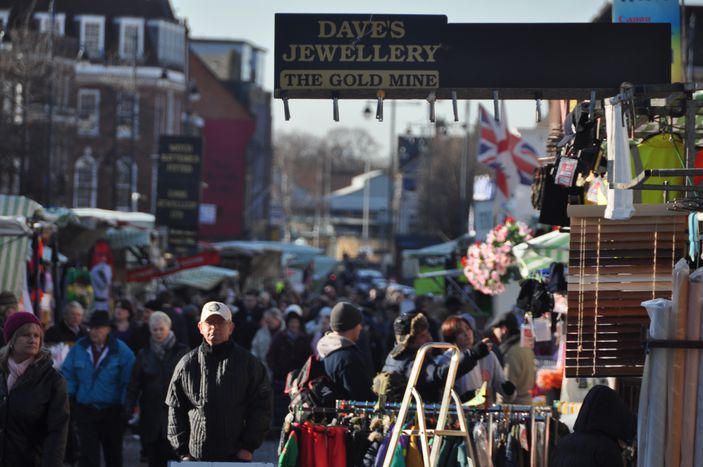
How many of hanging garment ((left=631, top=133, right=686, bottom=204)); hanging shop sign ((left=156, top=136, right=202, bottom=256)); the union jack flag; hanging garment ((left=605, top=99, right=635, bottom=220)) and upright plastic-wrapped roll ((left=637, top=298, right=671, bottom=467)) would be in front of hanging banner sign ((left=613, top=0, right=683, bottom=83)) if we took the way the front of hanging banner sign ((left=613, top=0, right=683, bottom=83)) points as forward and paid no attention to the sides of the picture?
3

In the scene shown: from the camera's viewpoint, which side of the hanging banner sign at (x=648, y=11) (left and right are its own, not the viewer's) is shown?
front

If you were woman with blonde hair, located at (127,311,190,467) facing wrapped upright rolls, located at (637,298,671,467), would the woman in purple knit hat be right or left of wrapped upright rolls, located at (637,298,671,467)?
right

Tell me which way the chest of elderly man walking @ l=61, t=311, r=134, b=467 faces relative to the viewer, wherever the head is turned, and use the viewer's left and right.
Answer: facing the viewer

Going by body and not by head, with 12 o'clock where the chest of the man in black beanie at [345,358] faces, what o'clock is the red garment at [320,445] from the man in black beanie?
The red garment is roughly at 5 o'clock from the man in black beanie.

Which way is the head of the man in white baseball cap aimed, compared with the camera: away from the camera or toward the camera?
toward the camera

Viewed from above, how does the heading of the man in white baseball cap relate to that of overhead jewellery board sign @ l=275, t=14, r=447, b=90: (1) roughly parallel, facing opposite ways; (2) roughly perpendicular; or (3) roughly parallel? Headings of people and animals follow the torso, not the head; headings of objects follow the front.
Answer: roughly parallel

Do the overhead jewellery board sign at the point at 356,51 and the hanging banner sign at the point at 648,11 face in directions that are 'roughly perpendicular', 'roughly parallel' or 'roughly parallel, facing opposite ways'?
roughly parallel

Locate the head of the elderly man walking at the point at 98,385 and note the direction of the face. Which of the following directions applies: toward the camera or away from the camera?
toward the camera

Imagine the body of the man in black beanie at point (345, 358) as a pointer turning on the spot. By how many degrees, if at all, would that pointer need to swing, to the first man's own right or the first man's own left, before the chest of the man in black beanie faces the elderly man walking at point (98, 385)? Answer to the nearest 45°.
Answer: approximately 90° to the first man's own left

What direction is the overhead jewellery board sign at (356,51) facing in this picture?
toward the camera

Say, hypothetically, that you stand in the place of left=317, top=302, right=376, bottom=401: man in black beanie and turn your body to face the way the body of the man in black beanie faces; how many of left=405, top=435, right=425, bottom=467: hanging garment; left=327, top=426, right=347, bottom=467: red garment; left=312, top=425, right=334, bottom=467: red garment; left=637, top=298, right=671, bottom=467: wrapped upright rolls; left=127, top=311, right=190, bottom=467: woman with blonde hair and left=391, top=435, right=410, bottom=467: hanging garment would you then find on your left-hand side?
1

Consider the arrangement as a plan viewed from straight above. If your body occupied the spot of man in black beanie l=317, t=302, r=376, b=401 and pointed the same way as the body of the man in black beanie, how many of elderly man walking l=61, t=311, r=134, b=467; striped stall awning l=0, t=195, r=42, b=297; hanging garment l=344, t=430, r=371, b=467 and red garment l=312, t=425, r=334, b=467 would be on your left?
2

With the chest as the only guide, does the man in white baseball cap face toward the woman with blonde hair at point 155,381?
no
